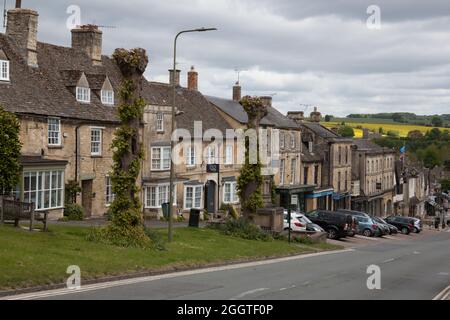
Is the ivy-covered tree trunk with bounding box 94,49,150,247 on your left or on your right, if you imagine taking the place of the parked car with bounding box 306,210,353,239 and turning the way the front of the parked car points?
on your left

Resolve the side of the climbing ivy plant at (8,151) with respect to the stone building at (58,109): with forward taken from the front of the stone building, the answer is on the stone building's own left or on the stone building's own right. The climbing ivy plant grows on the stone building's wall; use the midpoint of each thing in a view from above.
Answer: on the stone building's own right

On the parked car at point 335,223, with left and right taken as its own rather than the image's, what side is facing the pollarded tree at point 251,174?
left

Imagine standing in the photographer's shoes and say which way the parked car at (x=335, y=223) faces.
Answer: facing away from the viewer and to the left of the viewer

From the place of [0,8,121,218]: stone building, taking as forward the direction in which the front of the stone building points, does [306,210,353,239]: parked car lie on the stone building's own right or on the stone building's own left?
on the stone building's own left

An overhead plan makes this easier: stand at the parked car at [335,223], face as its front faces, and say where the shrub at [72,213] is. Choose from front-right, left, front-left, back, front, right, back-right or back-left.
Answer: left

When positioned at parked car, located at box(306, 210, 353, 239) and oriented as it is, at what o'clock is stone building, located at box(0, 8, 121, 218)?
The stone building is roughly at 9 o'clock from the parked car.

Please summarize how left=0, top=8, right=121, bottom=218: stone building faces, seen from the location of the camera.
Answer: facing the viewer and to the right of the viewer

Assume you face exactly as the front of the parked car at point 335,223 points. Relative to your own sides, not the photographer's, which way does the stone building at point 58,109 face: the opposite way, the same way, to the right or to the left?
the opposite way

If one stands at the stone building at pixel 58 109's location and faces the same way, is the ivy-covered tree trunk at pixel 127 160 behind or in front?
in front
